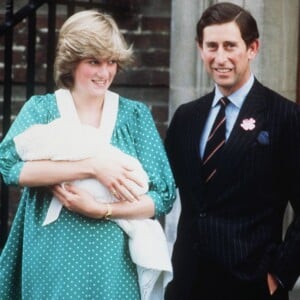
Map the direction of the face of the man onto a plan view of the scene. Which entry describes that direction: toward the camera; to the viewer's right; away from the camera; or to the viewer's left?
toward the camera

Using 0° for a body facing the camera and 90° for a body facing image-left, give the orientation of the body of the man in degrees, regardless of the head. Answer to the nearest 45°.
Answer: approximately 45°

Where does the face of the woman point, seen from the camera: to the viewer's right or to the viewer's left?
to the viewer's right
